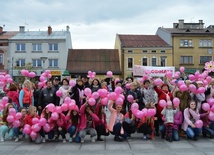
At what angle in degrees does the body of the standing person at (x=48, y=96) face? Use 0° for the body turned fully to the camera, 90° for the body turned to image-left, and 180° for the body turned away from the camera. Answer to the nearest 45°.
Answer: approximately 0°

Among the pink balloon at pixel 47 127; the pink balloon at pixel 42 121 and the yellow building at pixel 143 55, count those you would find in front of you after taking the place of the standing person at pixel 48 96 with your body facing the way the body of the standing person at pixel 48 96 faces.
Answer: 2

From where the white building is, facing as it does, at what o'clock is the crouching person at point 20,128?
The crouching person is roughly at 12 o'clock from the white building.

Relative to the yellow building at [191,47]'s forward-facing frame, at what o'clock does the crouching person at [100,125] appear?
The crouching person is roughly at 12 o'clock from the yellow building.

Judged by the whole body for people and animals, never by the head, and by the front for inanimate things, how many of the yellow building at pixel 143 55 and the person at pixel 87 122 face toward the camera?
2

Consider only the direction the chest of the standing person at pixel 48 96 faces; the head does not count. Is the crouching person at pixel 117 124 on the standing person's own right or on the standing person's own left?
on the standing person's own left

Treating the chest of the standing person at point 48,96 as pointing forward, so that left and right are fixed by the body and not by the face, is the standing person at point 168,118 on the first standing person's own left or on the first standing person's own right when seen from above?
on the first standing person's own left
